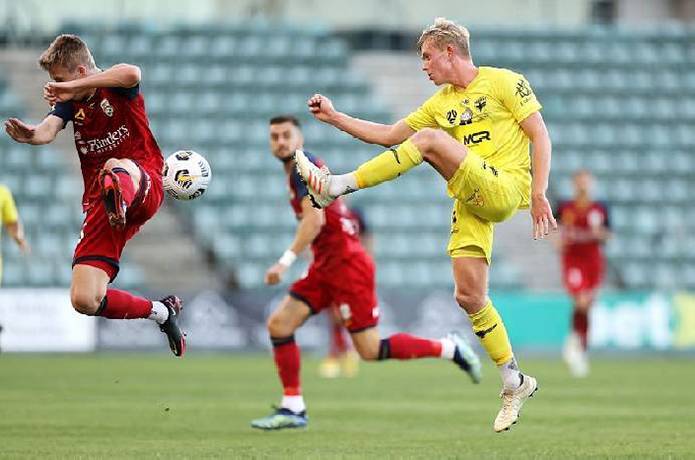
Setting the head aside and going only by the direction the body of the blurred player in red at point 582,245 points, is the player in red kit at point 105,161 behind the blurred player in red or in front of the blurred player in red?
in front

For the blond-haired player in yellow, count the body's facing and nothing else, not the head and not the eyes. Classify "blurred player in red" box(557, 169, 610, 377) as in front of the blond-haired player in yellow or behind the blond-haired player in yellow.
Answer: behind

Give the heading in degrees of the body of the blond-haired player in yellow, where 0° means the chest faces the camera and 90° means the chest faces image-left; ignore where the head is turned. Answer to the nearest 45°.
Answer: approximately 45°

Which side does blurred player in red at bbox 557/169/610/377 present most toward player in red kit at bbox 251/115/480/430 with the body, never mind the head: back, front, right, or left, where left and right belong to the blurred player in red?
front

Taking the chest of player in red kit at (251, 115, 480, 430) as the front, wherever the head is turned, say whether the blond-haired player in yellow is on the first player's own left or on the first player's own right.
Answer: on the first player's own left

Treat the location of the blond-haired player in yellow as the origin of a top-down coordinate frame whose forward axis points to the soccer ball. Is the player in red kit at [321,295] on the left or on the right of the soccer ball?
right

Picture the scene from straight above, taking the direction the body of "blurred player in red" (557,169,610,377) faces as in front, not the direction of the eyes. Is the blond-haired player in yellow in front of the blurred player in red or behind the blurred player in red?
in front

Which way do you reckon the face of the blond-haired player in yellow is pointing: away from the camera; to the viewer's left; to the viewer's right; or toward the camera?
to the viewer's left
